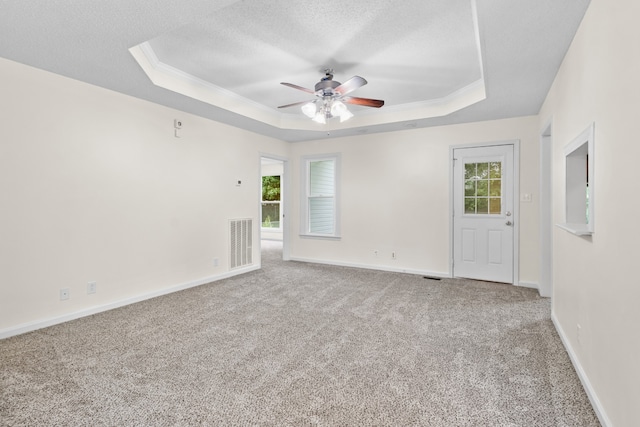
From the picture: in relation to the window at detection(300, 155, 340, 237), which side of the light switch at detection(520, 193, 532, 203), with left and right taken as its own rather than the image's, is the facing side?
right

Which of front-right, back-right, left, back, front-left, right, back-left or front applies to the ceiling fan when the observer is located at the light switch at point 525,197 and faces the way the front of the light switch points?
front-right

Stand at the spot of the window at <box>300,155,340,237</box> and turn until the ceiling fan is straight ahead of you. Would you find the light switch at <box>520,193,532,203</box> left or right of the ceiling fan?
left

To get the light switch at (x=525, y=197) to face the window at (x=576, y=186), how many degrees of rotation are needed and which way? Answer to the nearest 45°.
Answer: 0° — it already faces it

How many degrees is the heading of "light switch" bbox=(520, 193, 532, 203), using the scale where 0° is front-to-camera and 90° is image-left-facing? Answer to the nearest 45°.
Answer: approximately 0°
